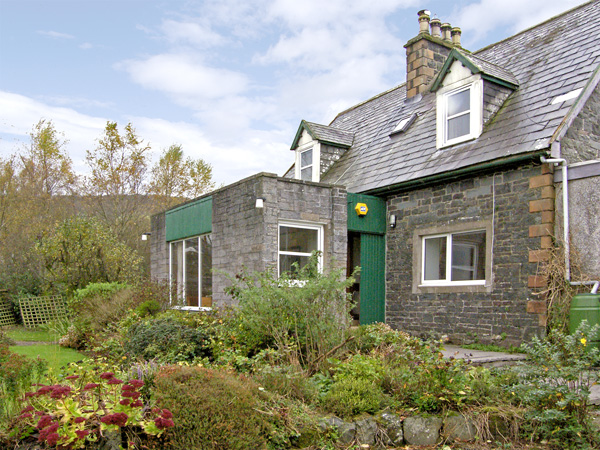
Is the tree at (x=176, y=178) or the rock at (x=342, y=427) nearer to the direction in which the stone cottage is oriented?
the rock

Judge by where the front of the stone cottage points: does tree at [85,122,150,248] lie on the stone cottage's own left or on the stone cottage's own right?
on the stone cottage's own right

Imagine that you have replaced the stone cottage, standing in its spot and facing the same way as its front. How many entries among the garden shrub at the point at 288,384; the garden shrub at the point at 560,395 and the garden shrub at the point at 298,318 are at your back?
0

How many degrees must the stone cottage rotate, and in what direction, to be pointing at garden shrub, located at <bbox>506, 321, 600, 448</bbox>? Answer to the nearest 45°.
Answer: approximately 45° to its left

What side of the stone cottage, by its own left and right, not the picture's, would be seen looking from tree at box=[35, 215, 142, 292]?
right

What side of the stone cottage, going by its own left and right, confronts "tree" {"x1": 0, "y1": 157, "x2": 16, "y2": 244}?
right

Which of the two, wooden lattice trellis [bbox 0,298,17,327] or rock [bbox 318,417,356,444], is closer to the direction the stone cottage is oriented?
the rock

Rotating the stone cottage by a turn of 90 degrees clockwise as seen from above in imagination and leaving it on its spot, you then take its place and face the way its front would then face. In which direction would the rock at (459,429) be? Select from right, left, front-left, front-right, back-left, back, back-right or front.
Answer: back-left

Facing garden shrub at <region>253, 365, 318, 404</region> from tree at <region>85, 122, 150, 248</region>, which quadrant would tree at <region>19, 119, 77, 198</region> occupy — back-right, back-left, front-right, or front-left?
back-right

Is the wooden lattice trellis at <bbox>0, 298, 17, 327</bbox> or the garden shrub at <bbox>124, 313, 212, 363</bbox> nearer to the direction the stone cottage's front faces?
the garden shrub

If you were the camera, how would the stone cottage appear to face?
facing the viewer and to the left of the viewer

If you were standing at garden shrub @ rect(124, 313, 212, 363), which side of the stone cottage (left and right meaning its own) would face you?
front

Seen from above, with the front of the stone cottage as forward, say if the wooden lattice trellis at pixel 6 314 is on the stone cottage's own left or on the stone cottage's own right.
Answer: on the stone cottage's own right

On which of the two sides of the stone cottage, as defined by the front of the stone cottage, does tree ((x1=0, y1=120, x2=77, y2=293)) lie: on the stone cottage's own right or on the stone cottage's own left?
on the stone cottage's own right

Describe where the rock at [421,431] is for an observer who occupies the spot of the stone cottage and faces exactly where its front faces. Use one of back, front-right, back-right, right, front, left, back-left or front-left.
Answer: front-left

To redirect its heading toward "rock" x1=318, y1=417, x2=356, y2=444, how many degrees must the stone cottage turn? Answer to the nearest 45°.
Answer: approximately 45° to its left
